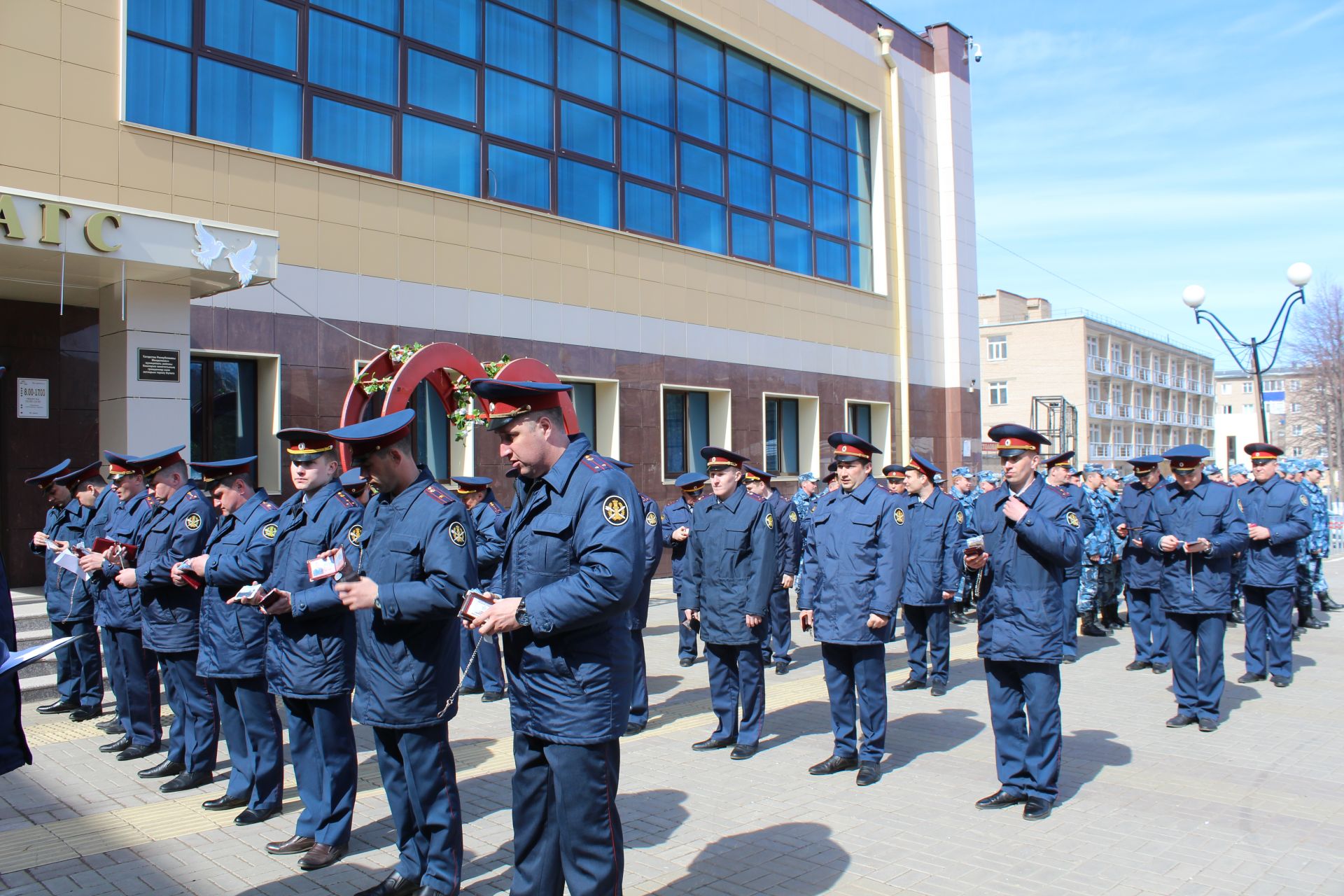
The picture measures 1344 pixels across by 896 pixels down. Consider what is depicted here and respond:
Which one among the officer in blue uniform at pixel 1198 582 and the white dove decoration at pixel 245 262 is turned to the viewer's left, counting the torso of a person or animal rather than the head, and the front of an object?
the white dove decoration

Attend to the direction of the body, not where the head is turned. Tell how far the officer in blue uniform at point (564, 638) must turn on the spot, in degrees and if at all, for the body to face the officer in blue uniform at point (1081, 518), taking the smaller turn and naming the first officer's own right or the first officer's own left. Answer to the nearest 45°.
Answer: approximately 180°

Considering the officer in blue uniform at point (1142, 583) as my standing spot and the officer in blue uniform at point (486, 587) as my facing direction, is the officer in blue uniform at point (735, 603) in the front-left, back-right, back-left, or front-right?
front-left

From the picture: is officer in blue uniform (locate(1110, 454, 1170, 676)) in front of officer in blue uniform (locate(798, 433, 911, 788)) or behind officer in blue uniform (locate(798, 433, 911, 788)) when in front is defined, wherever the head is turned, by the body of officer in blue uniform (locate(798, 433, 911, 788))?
behind

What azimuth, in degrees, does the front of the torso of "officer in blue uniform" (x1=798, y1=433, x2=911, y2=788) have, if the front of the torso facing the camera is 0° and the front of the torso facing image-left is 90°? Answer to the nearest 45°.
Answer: approximately 45°

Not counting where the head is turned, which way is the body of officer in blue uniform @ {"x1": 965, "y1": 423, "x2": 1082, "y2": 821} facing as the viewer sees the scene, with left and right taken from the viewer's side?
facing the viewer and to the left of the viewer

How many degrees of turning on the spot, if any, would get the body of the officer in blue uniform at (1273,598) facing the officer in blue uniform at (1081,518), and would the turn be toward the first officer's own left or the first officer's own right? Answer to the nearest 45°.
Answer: approximately 45° to the first officer's own right

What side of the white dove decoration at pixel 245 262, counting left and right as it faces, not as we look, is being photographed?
left

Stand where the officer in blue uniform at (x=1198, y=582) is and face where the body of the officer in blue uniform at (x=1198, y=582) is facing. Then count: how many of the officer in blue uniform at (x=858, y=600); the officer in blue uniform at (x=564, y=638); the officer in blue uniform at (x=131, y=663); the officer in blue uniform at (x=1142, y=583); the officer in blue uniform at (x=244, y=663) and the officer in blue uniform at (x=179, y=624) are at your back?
1

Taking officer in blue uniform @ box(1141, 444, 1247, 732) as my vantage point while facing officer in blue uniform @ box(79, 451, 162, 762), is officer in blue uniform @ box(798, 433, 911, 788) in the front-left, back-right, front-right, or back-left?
front-left

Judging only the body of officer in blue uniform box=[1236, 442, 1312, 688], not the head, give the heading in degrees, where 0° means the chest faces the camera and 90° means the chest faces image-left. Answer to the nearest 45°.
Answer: approximately 45°

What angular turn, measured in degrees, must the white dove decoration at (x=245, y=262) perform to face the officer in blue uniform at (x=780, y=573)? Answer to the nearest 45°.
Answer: approximately 180°

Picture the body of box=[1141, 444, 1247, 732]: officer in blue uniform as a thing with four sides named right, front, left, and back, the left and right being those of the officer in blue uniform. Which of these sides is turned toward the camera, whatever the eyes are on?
front

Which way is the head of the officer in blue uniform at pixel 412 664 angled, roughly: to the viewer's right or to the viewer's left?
to the viewer's left
